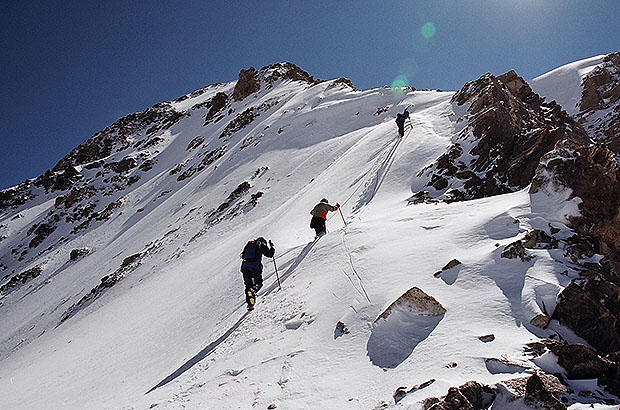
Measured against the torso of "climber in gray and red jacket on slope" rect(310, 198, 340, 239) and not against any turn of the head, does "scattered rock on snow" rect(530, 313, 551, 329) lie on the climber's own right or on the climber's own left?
on the climber's own right

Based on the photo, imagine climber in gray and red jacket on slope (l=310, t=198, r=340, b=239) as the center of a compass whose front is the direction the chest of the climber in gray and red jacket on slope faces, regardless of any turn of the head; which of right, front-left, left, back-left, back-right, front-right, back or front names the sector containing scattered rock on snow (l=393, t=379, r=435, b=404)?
back-right

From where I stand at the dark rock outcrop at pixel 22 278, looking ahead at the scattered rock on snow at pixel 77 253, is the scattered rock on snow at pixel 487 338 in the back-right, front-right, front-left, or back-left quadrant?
front-right

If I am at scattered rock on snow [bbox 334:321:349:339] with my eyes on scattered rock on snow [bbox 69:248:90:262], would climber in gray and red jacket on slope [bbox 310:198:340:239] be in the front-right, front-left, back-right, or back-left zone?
front-right

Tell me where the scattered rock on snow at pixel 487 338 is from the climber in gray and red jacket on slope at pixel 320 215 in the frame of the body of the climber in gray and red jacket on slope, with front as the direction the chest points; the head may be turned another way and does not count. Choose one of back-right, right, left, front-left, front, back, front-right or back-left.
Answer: back-right

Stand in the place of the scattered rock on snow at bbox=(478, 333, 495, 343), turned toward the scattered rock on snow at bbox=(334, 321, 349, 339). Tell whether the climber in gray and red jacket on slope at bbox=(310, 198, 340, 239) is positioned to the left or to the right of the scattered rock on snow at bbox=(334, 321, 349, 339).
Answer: right

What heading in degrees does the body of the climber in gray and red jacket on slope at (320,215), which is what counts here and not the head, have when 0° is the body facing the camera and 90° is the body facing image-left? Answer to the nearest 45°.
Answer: approximately 225°

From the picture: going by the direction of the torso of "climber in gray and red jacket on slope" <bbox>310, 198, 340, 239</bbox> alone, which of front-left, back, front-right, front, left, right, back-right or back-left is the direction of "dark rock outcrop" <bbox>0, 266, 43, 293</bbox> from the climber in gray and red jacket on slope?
left

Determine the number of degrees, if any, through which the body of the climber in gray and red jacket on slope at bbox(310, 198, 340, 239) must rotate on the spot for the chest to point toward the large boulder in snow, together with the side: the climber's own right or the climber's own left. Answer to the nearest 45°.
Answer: approximately 135° to the climber's own right

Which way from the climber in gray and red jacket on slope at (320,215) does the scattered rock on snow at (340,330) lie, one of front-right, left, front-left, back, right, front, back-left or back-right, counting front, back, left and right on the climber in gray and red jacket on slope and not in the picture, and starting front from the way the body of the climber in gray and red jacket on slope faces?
back-right

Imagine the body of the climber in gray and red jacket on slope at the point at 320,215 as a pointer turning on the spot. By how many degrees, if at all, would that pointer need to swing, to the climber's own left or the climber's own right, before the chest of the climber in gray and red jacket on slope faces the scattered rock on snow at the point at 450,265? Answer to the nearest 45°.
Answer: approximately 135° to the climber's own right

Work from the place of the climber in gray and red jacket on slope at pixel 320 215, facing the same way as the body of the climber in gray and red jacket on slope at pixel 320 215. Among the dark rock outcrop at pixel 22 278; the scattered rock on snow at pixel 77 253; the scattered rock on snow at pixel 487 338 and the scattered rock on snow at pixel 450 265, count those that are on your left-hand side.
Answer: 2
